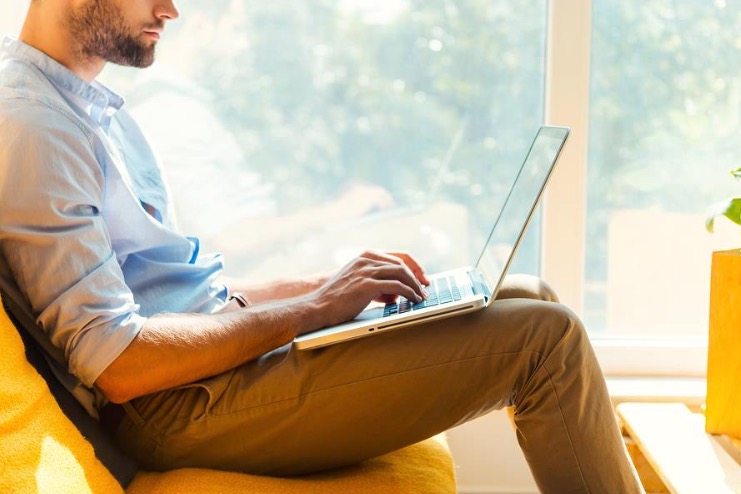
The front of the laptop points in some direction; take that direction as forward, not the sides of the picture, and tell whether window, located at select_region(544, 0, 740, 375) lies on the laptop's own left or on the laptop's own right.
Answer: on the laptop's own right

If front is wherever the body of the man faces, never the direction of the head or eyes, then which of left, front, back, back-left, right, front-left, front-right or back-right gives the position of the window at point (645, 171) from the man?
front-left

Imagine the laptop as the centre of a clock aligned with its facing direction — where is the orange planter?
The orange planter is roughly at 5 o'clock from the laptop.

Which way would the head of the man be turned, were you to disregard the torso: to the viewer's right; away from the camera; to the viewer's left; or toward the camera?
to the viewer's right

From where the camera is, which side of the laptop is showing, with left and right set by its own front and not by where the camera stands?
left

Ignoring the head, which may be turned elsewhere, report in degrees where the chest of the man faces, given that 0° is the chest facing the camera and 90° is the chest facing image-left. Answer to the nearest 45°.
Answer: approximately 270°
